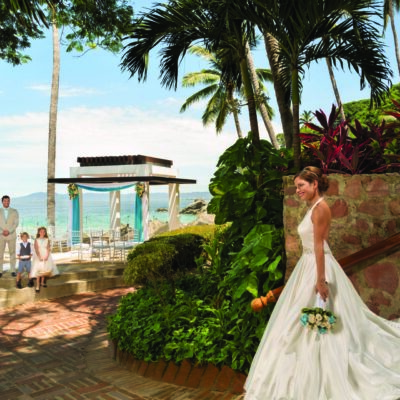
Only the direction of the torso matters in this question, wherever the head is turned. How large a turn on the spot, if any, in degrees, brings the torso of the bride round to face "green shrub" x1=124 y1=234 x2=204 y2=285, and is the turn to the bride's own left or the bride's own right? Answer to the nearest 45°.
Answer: approximately 45° to the bride's own right

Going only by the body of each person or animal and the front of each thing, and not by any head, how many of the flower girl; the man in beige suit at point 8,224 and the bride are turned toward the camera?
2

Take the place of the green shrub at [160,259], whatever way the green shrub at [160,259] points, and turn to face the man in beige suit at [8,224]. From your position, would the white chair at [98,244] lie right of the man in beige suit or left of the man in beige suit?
right

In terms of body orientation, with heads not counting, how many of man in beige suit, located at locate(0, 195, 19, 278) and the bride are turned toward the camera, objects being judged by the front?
1

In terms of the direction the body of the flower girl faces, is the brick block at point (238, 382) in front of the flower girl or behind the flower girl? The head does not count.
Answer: in front

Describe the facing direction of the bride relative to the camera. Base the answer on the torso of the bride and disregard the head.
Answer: to the viewer's left

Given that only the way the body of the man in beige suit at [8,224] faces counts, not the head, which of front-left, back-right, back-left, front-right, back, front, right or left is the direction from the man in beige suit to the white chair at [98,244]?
back-left

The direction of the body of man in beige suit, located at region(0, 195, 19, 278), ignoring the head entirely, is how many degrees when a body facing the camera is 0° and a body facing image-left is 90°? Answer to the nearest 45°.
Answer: approximately 0°

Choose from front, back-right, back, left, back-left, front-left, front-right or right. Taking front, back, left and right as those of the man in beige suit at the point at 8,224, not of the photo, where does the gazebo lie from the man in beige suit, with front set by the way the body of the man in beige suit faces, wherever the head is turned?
back-left
